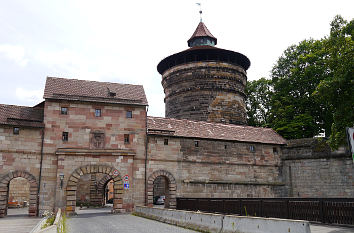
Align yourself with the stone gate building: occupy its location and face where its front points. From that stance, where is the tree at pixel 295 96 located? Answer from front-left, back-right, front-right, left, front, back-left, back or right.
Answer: back-left

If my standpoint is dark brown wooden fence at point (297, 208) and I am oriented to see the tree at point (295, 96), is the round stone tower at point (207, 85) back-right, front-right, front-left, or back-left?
front-left

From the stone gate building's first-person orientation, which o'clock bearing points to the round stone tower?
The round stone tower is roughly at 7 o'clock from the stone gate building.

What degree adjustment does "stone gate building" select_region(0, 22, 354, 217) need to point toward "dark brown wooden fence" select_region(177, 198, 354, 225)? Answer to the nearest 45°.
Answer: approximately 45° to its left

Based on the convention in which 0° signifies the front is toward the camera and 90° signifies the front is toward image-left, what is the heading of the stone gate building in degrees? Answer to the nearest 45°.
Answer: approximately 0°

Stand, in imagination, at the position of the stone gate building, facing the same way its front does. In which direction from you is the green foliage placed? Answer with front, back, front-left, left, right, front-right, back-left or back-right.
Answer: back-left
